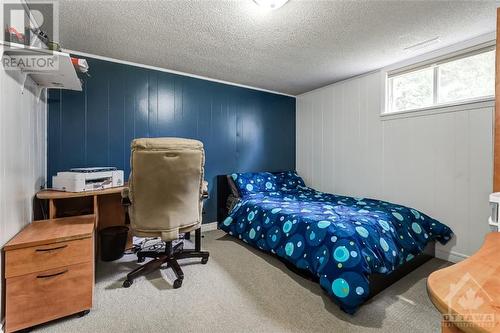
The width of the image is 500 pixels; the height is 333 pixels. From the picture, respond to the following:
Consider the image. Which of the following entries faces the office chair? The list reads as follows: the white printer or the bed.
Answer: the white printer

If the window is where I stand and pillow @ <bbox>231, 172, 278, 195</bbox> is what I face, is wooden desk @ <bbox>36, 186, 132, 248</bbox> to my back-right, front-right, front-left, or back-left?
front-left

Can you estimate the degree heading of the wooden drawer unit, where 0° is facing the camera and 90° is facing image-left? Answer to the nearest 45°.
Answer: approximately 315°

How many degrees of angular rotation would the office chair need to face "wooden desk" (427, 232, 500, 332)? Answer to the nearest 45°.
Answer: approximately 135° to its right

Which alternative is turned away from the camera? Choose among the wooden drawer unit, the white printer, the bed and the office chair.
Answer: the office chair

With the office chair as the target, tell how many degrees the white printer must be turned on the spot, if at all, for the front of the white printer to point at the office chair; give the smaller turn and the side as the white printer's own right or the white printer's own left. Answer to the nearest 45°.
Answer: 0° — it already faces it

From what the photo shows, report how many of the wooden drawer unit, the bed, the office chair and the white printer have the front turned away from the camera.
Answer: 1

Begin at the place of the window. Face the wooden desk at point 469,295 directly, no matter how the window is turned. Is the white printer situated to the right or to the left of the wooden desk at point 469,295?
right

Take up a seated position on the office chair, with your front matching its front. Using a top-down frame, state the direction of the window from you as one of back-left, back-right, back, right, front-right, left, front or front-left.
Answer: right

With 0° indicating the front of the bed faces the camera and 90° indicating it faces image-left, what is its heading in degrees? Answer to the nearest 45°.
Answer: approximately 315°

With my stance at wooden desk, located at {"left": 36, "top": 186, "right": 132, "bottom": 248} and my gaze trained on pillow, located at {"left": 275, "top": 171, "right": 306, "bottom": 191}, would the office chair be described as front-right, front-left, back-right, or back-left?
front-right

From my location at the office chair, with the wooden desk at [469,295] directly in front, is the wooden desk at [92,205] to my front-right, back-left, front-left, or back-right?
back-right

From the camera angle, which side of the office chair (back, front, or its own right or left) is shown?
back

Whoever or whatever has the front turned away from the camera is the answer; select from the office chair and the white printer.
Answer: the office chair

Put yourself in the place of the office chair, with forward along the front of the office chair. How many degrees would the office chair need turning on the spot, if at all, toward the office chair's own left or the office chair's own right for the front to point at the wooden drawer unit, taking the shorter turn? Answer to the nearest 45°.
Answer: approximately 90° to the office chair's own left

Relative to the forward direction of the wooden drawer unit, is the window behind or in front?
in front

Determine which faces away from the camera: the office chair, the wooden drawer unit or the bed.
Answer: the office chair

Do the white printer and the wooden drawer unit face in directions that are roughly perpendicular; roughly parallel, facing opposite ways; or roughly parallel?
roughly parallel

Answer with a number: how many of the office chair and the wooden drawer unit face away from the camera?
1

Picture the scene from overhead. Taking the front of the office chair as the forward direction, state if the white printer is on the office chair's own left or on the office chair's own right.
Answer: on the office chair's own left
